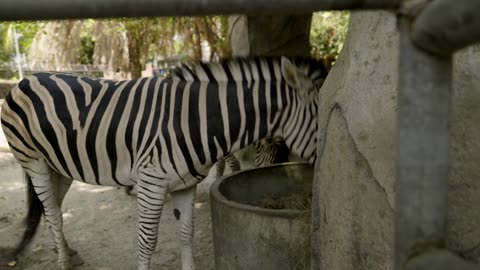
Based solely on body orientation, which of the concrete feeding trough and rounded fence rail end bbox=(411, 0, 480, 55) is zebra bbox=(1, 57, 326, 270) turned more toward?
the concrete feeding trough

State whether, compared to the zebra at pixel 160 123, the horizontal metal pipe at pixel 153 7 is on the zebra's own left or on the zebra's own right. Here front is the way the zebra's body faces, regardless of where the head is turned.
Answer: on the zebra's own right

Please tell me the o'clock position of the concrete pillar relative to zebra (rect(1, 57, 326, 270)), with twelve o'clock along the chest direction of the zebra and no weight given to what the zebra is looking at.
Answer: The concrete pillar is roughly at 2 o'clock from the zebra.

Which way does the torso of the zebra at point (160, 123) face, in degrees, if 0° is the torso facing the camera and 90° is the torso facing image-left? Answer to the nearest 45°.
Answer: approximately 270°

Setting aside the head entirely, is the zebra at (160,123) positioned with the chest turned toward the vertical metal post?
no

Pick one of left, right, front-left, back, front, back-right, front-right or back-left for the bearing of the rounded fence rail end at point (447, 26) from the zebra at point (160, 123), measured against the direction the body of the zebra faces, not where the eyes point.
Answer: right

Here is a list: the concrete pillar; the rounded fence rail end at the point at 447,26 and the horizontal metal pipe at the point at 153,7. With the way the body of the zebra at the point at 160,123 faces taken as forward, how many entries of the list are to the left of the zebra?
0

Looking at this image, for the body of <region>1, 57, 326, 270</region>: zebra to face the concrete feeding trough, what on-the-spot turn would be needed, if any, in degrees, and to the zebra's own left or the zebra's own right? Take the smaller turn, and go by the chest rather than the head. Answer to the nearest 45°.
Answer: approximately 45° to the zebra's own right

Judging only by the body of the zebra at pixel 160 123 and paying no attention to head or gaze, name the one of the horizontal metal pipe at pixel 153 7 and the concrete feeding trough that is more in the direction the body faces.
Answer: the concrete feeding trough

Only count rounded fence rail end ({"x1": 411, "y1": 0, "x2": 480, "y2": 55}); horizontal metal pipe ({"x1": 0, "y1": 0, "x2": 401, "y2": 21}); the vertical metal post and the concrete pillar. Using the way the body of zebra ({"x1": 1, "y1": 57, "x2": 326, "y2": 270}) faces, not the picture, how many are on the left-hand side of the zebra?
0
